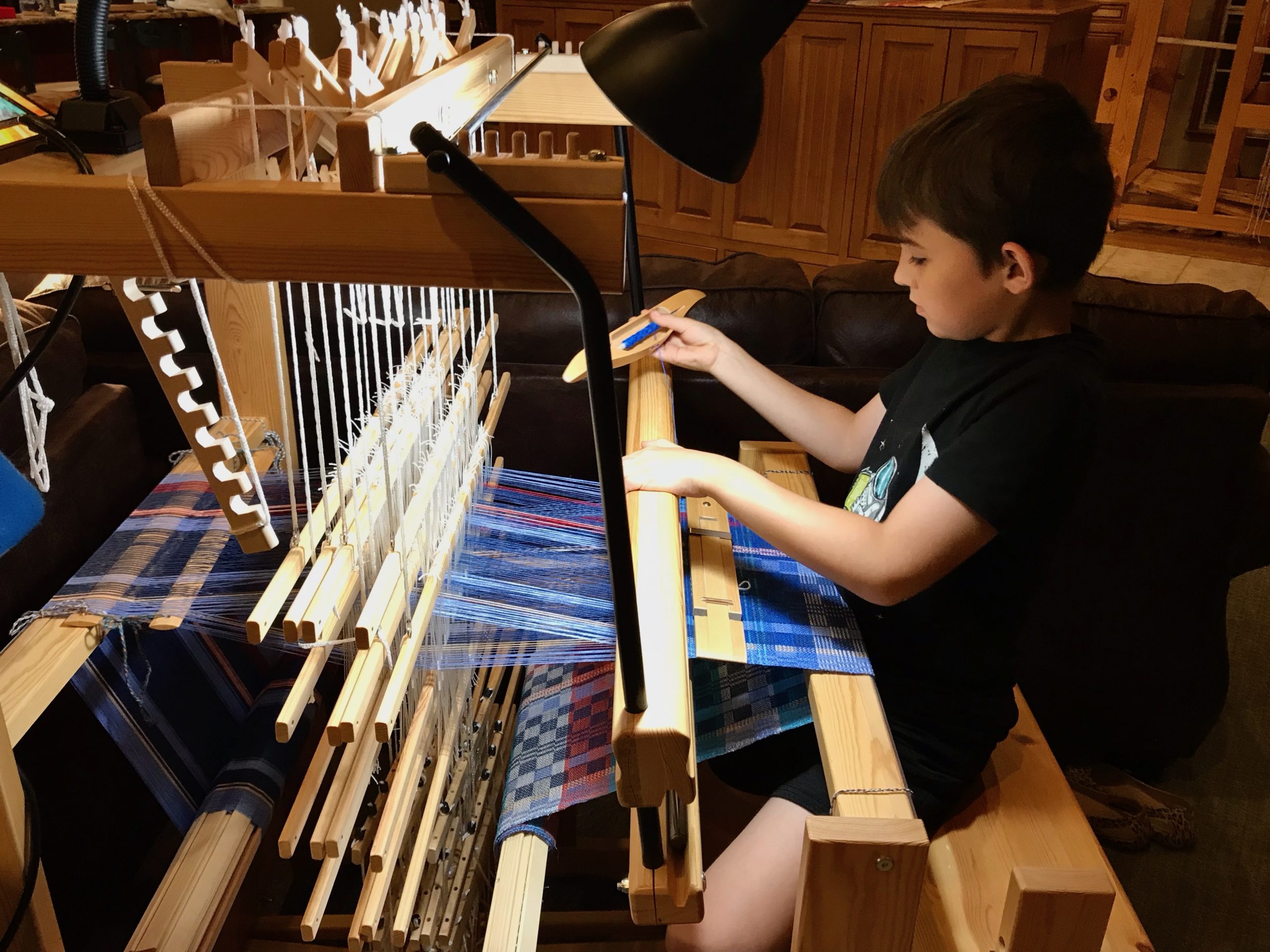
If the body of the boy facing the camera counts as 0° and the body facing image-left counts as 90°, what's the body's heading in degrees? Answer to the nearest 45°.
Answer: approximately 90°

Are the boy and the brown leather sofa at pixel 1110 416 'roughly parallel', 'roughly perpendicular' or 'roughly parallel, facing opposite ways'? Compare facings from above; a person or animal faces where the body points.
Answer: roughly perpendicular

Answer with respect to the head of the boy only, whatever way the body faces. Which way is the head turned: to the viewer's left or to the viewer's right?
to the viewer's left

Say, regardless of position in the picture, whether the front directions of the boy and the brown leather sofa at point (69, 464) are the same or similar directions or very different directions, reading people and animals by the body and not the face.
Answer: very different directions

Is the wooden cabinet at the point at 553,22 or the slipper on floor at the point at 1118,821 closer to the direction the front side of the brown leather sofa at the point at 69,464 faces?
the slipper on floor

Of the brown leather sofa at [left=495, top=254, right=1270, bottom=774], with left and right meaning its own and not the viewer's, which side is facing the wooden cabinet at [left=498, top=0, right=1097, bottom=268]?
back

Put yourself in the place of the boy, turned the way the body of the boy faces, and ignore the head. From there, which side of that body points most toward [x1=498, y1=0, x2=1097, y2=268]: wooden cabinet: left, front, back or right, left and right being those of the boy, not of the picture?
right
